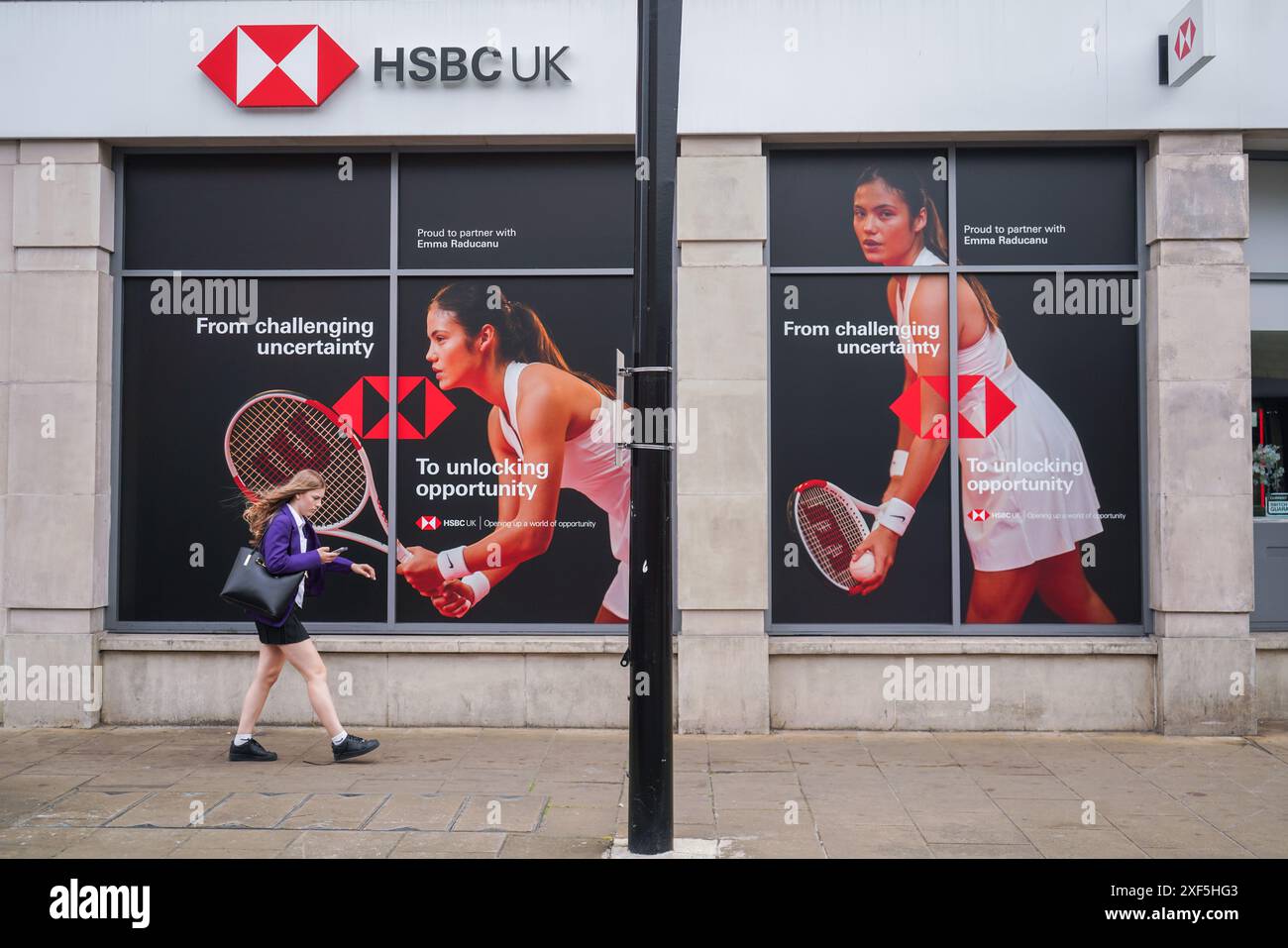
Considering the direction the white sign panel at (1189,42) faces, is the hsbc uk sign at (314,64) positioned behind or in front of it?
in front

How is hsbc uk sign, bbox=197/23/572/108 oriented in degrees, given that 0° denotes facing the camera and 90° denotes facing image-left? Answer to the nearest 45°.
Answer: approximately 0°

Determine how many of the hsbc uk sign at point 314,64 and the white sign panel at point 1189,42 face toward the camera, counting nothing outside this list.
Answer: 1

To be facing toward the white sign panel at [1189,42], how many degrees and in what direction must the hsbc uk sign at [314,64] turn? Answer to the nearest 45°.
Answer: approximately 90° to its left

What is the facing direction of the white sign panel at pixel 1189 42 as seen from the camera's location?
facing to the left of the viewer
